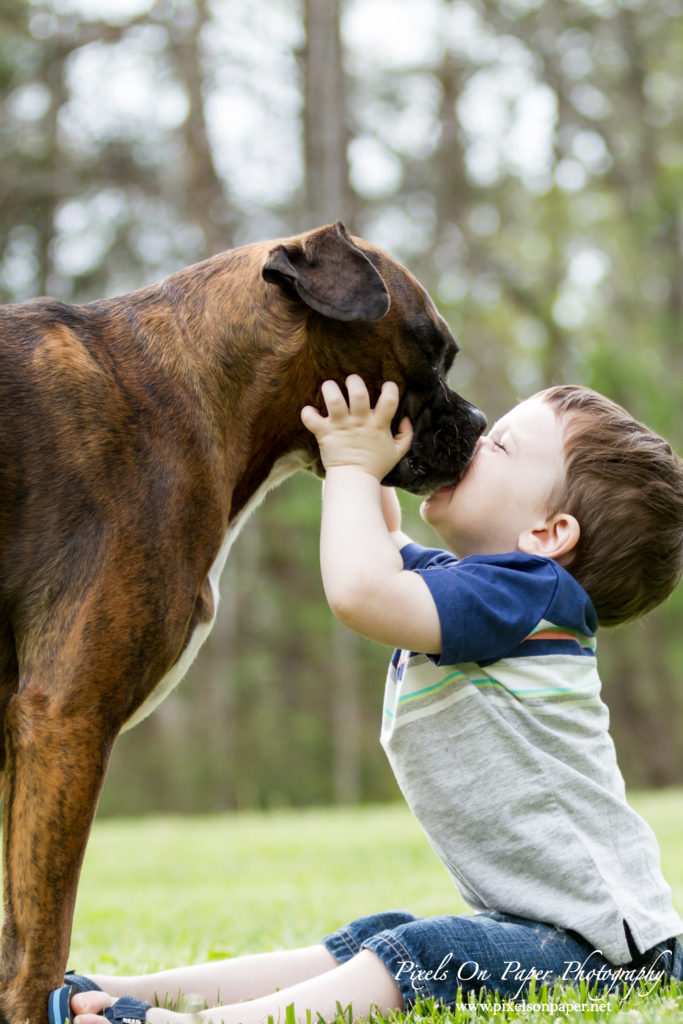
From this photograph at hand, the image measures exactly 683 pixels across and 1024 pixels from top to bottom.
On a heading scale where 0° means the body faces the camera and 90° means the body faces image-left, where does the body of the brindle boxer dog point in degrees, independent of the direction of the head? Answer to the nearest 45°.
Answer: approximately 270°

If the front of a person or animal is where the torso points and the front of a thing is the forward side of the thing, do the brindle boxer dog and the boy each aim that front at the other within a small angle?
yes

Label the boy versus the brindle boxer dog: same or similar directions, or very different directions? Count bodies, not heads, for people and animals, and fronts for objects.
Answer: very different directions

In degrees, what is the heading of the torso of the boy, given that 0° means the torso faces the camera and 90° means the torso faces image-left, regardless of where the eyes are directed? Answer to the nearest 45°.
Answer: approximately 90°
